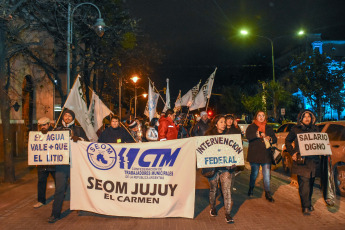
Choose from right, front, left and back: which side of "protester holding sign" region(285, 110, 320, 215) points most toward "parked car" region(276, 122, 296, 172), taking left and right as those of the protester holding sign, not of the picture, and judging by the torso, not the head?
back

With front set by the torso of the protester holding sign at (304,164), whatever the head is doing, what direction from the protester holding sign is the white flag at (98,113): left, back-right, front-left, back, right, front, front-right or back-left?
right

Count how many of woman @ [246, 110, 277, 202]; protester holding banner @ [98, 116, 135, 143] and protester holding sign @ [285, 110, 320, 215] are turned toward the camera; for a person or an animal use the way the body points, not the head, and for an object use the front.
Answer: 3

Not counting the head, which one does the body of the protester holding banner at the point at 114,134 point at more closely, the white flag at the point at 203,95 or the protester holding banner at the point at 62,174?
the protester holding banner

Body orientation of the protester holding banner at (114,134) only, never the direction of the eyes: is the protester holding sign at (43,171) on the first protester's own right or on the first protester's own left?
on the first protester's own right

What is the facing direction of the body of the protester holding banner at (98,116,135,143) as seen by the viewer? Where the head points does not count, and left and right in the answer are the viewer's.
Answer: facing the viewer

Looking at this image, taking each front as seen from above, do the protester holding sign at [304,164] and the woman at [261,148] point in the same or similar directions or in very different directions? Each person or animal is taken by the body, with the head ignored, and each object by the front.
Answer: same or similar directions

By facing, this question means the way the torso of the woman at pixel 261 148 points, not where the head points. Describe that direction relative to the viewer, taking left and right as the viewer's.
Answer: facing the viewer

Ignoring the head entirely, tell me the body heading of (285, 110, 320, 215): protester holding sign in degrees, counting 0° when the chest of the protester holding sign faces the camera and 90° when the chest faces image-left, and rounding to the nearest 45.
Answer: approximately 0°

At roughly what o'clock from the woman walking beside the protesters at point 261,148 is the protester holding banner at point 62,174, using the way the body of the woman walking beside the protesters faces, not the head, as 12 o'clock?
The protester holding banner is roughly at 2 o'clock from the woman walking beside the protesters.

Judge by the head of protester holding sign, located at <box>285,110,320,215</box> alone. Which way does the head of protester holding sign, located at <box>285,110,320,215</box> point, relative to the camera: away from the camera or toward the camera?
toward the camera

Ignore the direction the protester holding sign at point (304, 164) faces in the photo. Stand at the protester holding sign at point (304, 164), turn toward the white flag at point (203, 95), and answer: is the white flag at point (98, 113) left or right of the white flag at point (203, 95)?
left

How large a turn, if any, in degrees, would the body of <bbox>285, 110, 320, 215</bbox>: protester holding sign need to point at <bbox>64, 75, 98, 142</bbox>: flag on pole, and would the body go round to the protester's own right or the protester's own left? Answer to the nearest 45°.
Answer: approximately 90° to the protester's own right
